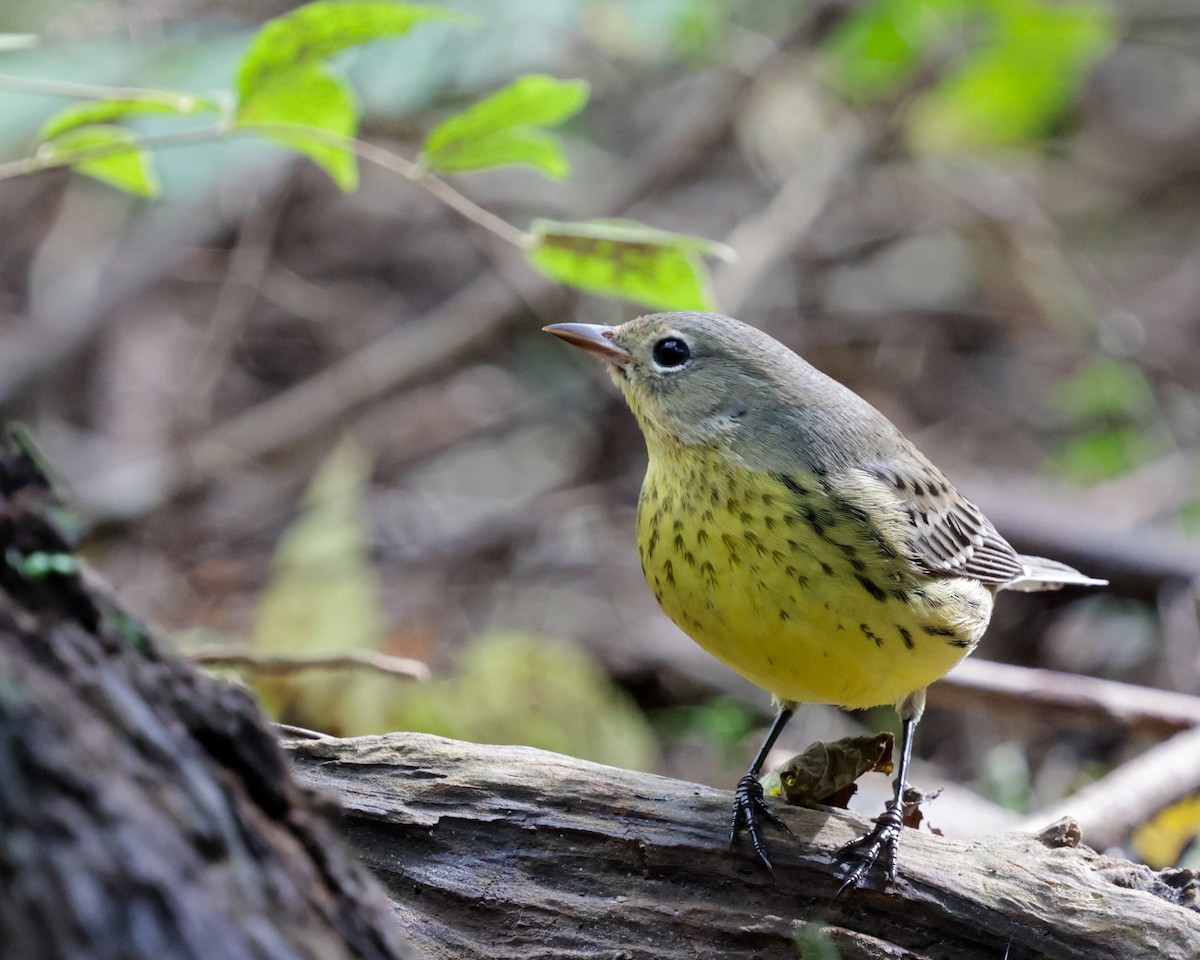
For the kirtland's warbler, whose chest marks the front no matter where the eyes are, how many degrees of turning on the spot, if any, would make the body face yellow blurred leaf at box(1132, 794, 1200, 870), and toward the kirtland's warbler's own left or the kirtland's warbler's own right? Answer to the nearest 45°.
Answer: approximately 180°

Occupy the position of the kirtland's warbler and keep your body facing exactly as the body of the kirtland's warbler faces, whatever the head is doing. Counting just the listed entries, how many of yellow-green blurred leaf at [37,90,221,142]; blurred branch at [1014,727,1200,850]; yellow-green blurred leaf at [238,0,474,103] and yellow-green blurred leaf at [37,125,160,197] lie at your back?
1

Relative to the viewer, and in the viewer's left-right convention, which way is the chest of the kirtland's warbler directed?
facing the viewer and to the left of the viewer

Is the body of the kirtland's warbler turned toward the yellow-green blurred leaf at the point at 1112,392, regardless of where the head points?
no

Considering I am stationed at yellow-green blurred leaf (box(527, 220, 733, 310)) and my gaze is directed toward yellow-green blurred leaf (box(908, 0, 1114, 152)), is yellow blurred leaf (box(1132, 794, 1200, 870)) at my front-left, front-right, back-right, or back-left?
front-right

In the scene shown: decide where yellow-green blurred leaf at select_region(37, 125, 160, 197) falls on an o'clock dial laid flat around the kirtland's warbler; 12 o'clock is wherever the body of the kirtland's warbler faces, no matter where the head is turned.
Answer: The yellow-green blurred leaf is roughly at 1 o'clock from the kirtland's warbler.

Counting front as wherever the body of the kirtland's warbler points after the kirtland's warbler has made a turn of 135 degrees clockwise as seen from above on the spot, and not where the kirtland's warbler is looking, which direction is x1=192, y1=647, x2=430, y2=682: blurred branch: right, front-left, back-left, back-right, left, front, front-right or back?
left

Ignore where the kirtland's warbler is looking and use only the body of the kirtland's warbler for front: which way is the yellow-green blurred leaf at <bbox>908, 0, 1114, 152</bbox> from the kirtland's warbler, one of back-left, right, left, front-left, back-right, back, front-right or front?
back-right

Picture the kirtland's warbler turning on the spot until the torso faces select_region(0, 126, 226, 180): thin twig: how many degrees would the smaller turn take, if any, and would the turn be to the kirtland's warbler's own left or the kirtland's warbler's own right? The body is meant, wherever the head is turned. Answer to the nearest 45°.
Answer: approximately 45° to the kirtland's warbler's own right

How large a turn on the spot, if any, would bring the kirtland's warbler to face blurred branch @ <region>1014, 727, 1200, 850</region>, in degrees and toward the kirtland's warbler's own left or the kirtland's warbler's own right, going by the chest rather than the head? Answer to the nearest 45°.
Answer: approximately 180°

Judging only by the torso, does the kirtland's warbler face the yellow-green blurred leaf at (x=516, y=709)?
no

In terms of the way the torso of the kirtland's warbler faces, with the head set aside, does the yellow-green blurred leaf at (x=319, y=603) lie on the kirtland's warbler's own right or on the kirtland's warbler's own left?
on the kirtland's warbler's own right
